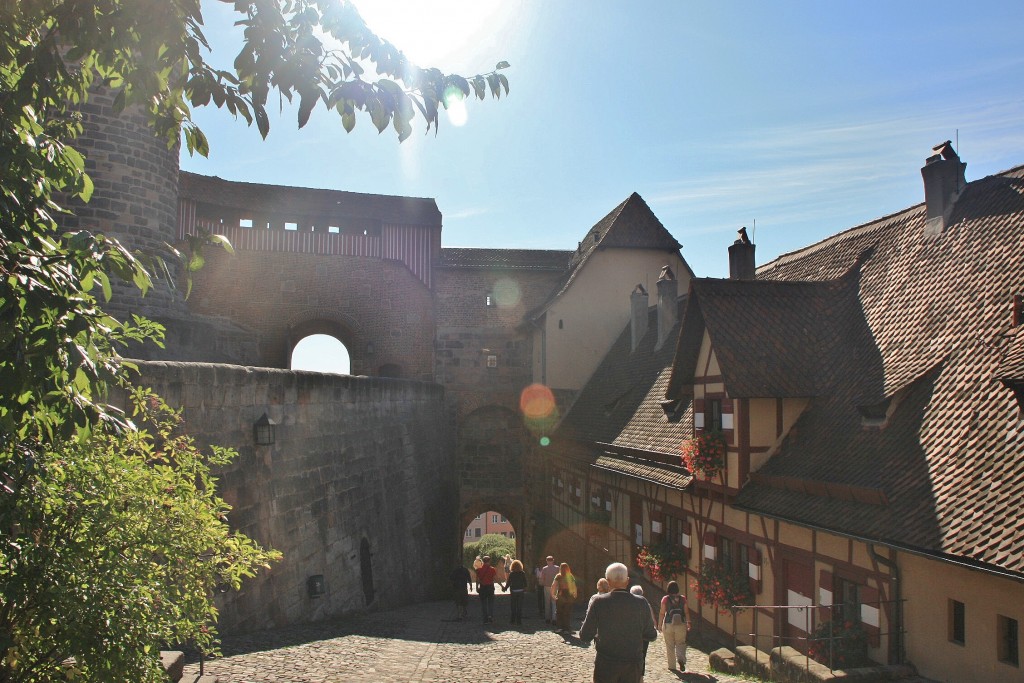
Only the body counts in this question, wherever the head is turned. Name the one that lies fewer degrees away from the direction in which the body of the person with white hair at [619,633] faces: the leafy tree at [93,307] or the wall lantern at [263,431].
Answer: the wall lantern

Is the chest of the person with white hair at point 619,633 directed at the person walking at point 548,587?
yes

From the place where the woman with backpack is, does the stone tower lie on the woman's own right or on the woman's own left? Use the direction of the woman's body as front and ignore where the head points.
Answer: on the woman's own left

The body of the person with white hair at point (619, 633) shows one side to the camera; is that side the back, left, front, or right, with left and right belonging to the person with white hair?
back

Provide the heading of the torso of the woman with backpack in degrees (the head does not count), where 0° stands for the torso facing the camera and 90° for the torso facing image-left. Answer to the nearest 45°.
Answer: approximately 180°

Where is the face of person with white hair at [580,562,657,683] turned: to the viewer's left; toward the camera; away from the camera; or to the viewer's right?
away from the camera

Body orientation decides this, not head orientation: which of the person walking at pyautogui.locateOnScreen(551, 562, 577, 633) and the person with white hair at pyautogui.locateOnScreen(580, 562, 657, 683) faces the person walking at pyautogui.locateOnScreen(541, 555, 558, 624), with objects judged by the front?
the person with white hair

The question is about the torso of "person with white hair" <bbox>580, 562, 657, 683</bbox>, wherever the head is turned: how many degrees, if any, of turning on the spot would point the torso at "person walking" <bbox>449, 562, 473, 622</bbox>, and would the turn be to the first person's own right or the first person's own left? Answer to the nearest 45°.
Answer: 0° — they already face them

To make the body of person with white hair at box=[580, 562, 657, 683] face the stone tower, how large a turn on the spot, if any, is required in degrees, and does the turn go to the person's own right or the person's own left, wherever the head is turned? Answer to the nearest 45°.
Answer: approximately 45° to the person's own left
